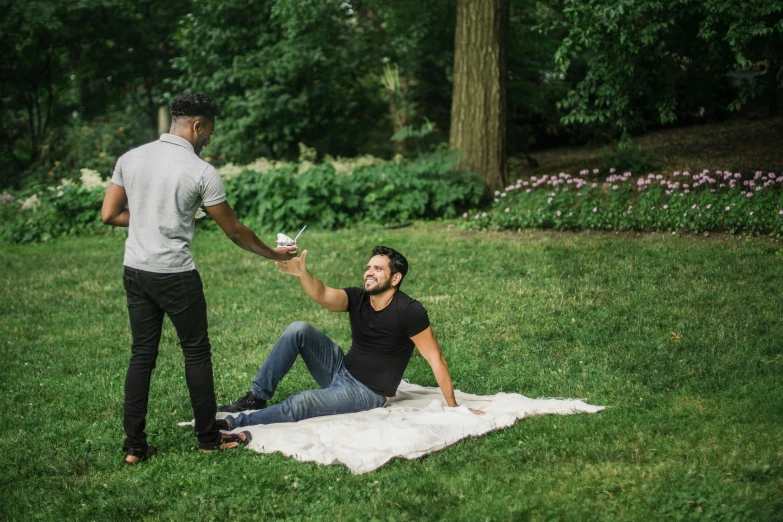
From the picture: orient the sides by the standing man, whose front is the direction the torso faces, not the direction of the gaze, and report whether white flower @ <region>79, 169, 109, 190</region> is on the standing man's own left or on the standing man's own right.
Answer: on the standing man's own left

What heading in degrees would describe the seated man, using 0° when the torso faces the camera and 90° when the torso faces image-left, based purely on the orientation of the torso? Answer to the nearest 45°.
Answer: approximately 45°

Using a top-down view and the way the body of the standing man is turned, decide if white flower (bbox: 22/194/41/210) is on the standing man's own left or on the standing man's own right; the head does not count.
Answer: on the standing man's own left

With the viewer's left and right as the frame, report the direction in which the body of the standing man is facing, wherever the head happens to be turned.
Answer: facing away from the viewer and to the right of the viewer

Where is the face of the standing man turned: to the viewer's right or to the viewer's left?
to the viewer's right

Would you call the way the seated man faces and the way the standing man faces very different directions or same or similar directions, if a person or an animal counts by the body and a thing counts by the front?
very different directions

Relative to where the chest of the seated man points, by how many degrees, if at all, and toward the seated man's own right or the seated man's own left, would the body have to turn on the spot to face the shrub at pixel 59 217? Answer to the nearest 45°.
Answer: approximately 90° to the seated man's own right

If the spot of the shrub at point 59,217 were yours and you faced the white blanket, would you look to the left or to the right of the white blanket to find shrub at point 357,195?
left

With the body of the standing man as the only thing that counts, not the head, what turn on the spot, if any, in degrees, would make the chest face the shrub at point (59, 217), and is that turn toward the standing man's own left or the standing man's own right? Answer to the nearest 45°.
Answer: approximately 45° to the standing man's own left
